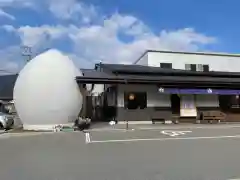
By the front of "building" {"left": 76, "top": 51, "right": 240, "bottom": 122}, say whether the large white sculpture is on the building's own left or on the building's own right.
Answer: on the building's own right

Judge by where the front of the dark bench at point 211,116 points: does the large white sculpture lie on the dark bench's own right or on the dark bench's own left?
on the dark bench's own right

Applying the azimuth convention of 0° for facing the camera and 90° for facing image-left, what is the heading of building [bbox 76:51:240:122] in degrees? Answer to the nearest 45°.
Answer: approximately 0°

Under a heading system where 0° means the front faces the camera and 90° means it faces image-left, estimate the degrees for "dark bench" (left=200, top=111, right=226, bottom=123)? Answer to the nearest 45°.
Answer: approximately 0°
